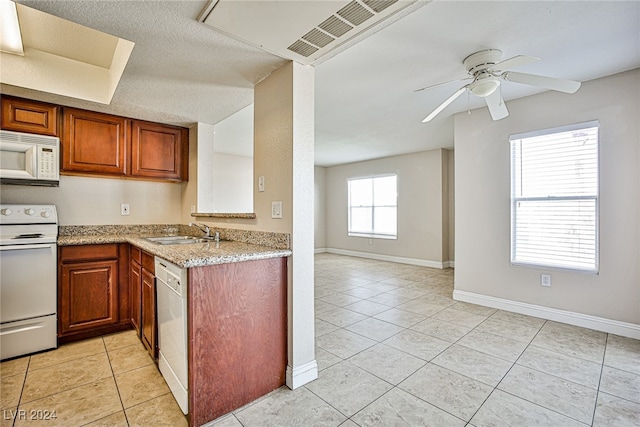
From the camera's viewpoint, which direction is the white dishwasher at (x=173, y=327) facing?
to the viewer's left

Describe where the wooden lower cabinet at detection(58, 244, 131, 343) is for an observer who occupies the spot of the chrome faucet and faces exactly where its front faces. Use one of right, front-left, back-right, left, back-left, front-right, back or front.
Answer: front

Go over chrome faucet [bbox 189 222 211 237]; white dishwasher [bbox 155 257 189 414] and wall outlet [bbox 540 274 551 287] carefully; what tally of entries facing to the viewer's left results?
2

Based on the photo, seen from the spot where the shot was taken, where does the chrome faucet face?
facing to the left of the viewer

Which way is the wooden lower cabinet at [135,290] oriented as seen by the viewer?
to the viewer's left

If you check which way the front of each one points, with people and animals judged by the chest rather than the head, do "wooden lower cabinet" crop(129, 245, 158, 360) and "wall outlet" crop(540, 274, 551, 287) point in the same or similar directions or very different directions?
same or similar directions

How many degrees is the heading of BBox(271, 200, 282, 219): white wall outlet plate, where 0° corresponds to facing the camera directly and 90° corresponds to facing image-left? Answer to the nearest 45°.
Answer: approximately 45°
